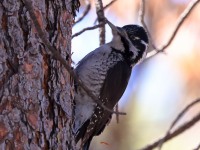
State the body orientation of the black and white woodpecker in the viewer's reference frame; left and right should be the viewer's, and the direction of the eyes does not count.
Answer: facing to the left of the viewer
